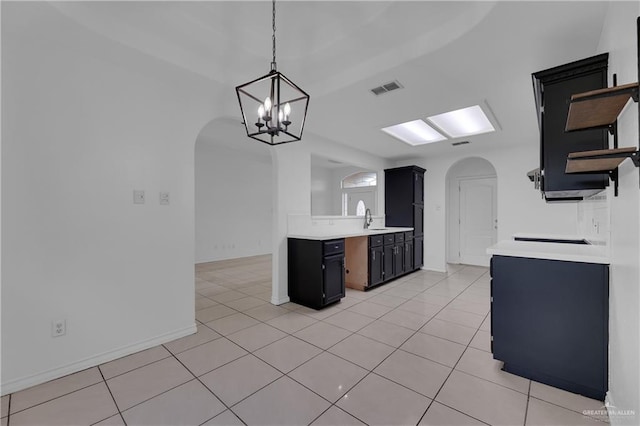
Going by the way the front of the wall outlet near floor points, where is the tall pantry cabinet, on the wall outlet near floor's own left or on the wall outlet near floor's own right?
on the wall outlet near floor's own left

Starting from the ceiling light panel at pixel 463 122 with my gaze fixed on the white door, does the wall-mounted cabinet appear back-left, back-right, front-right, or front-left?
back-right

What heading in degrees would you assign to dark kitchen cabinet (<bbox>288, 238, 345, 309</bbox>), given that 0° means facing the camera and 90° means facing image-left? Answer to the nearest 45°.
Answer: approximately 315°

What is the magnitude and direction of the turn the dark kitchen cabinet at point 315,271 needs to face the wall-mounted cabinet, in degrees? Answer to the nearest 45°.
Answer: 0° — it already faces it

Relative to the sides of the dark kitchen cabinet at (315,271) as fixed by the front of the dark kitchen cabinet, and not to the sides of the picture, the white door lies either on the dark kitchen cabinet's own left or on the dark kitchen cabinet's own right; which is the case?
on the dark kitchen cabinet's own left

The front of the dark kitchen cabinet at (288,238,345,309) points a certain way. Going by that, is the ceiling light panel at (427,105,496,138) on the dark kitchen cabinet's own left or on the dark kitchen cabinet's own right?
on the dark kitchen cabinet's own left

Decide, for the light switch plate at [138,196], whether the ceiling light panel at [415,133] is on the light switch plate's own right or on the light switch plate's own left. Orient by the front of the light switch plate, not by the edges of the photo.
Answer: on the light switch plate's own left

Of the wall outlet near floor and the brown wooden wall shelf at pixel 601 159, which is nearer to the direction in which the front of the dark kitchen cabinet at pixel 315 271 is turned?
the brown wooden wall shelf
